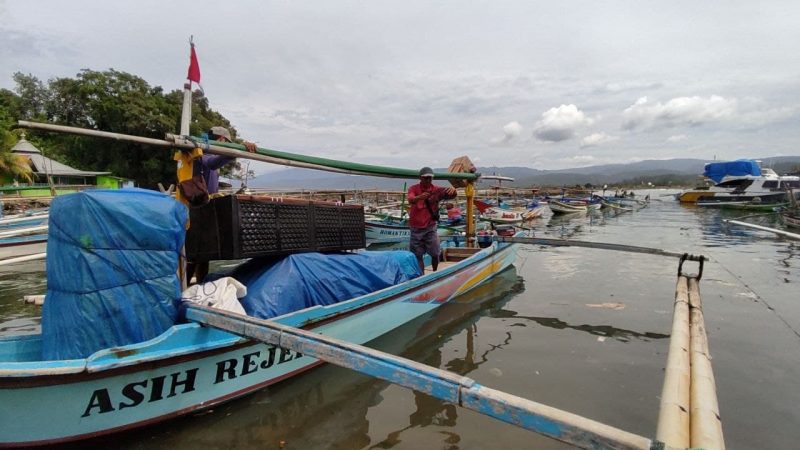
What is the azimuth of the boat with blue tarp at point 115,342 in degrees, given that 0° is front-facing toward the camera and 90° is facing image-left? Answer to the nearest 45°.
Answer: approximately 225°

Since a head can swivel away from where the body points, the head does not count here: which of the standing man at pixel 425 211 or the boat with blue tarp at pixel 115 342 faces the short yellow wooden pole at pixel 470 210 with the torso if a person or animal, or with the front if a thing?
the boat with blue tarp

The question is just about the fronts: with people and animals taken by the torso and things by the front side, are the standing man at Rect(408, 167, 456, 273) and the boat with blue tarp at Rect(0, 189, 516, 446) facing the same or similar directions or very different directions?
very different directions

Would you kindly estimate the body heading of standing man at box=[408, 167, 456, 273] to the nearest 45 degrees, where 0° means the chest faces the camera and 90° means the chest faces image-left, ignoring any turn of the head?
approximately 0°

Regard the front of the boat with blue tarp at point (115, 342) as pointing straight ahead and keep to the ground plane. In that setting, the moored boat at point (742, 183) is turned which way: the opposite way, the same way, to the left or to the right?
to the left

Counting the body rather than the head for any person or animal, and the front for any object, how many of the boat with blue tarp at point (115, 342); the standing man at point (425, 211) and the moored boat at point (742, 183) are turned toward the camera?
1

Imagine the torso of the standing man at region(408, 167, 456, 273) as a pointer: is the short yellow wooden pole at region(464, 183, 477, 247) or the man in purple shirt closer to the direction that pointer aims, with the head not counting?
the man in purple shirt

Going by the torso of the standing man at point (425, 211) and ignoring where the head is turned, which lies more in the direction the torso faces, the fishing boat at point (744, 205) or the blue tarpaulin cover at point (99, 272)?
the blue tarpaulin cover

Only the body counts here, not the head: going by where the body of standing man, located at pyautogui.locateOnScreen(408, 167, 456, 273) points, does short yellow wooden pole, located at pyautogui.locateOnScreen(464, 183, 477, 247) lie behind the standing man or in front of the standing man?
behind

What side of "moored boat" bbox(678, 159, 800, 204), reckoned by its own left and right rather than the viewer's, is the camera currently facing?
left

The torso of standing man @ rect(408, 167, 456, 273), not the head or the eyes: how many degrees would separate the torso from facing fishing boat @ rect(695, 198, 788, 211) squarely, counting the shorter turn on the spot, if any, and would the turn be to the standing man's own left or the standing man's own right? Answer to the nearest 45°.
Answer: approximately 135° to the standing man's own left
